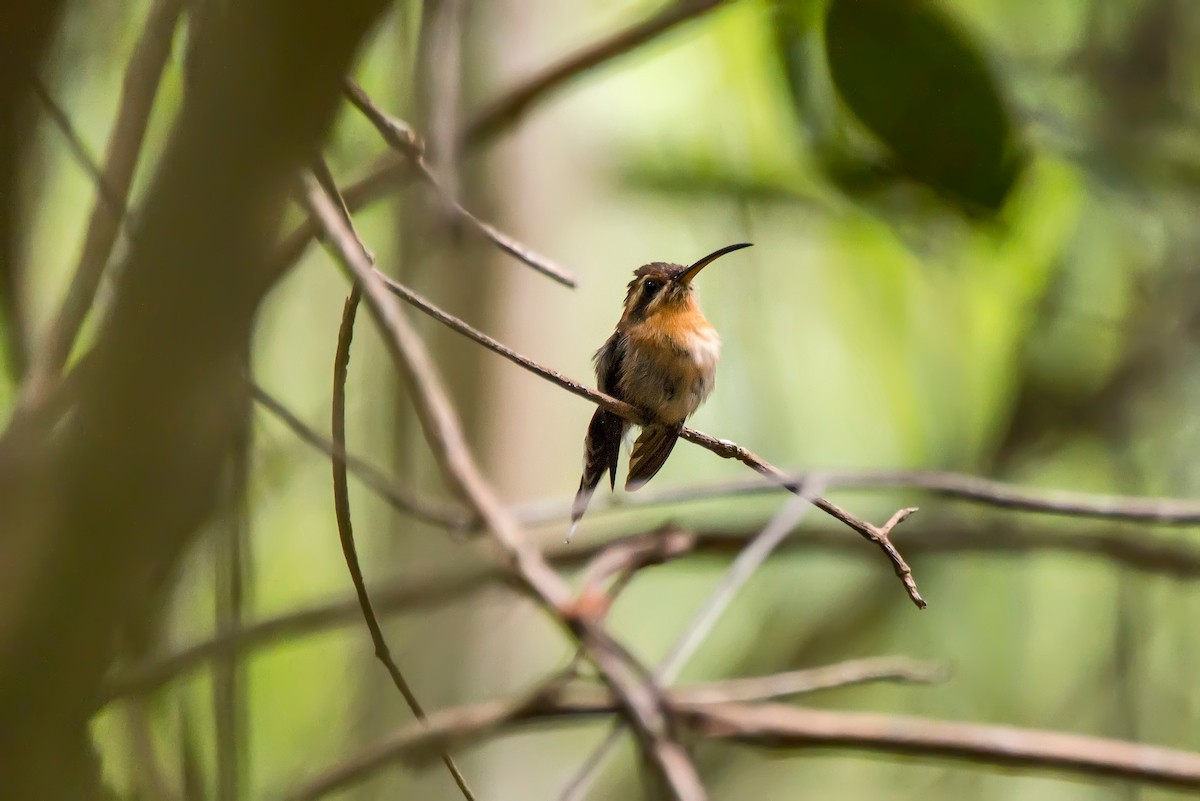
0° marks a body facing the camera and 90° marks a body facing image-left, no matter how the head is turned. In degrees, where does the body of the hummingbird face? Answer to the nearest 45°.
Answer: approximately 315°
